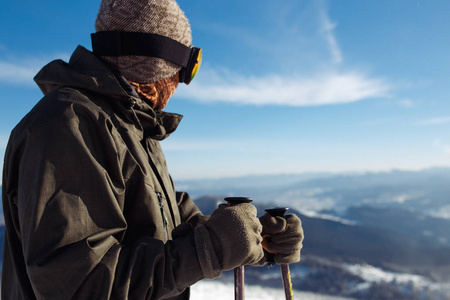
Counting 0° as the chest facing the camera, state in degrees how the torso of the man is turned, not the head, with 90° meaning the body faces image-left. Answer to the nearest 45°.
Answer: approximately 270°
